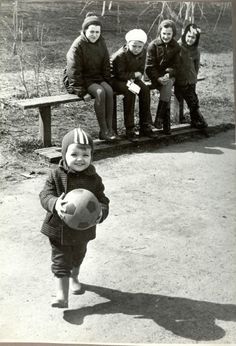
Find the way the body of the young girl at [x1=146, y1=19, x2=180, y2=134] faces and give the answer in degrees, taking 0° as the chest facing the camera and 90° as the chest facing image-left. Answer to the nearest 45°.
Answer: approximately 0°

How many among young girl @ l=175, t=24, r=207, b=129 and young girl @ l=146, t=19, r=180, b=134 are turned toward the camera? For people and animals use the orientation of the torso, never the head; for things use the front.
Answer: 2

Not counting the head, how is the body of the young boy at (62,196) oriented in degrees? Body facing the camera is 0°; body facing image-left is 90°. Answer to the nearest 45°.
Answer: approximately 0°

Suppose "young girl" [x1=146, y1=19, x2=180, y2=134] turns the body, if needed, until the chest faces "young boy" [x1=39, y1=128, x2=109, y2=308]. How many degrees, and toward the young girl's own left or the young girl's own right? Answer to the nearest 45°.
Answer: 0° — they already face them

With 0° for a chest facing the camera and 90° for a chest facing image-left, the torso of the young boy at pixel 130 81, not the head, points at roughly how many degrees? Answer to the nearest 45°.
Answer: approximately 315°

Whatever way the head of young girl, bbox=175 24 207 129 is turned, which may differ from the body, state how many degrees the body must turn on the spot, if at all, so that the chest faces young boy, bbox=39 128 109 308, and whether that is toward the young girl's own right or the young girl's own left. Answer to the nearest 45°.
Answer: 0° — they already face them
